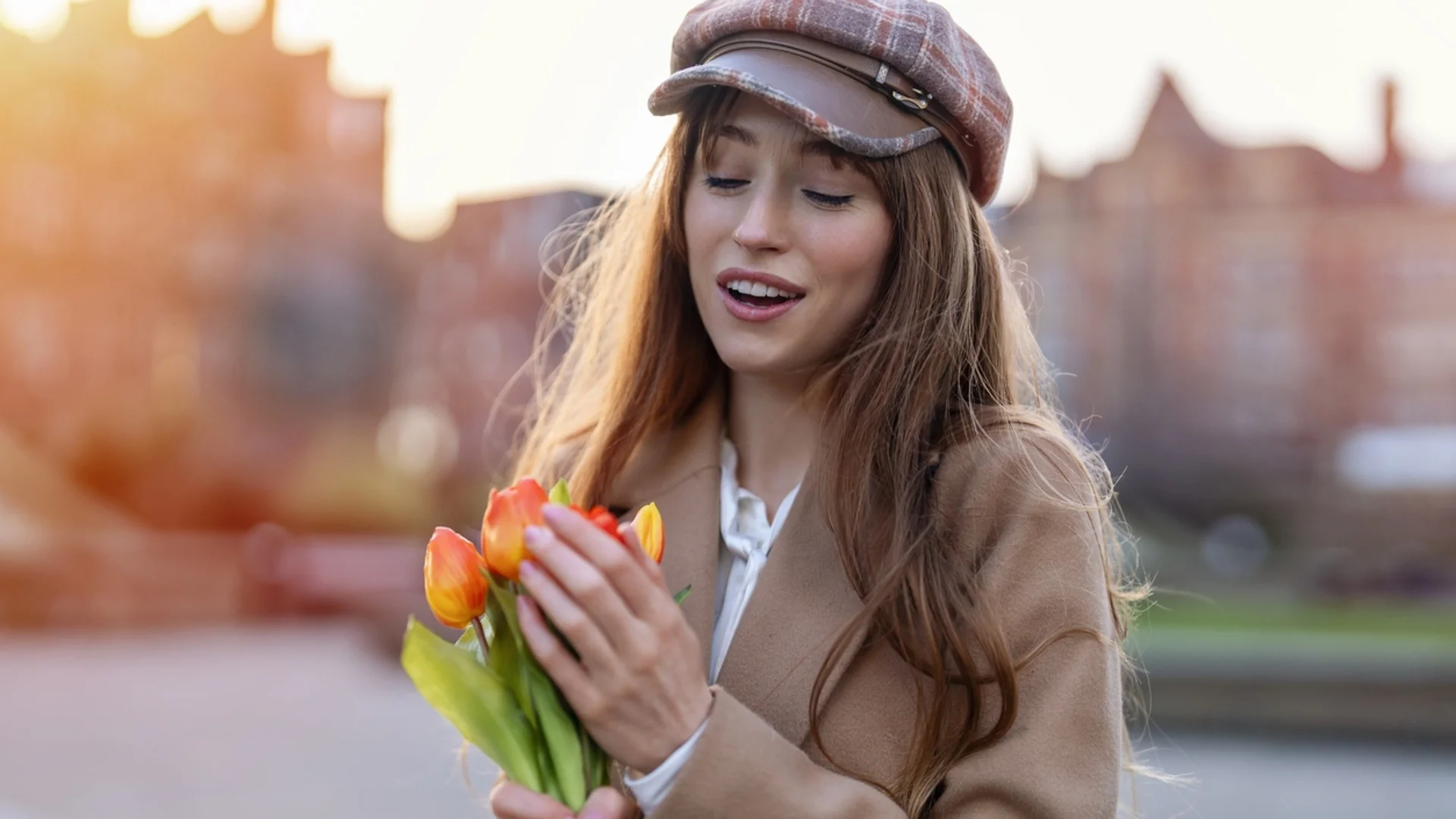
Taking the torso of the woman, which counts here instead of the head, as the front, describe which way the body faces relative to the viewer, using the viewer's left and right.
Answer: facing the viewer and to the left of the viewer
